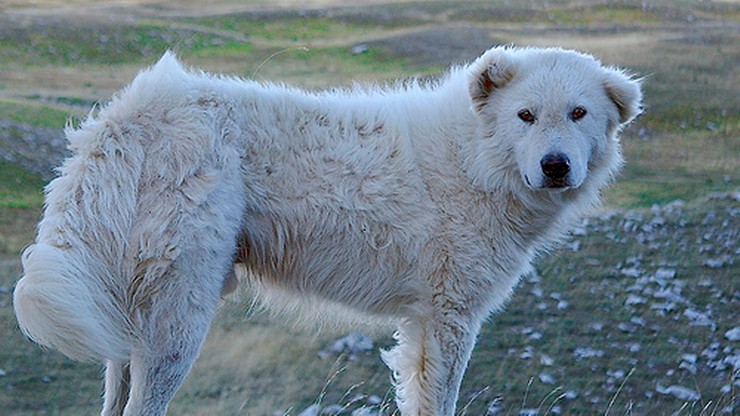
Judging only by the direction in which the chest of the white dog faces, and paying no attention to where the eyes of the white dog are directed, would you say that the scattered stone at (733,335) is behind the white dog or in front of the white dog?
in front

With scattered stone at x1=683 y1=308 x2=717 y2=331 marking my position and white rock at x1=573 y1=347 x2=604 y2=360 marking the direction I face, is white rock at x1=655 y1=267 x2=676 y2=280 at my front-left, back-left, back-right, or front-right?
back-right

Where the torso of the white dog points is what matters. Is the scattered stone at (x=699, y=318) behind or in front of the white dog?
in front

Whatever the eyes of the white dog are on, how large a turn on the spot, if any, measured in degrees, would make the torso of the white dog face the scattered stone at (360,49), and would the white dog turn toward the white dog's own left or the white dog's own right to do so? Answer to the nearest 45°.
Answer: approximately 90° to the white dog's own left

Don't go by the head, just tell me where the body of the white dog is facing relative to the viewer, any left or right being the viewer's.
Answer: facing to the right of the viewer

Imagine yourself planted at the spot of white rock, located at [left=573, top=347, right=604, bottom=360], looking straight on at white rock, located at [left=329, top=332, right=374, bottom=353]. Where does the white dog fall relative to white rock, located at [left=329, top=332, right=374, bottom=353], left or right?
left

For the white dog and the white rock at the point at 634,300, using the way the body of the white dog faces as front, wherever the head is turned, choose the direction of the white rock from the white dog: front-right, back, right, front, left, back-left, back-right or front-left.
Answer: front-left
